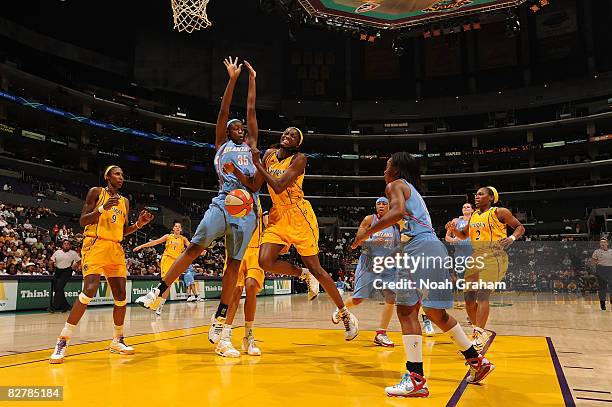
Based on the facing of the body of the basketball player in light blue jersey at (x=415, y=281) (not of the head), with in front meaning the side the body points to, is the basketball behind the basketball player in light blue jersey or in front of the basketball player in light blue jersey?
in front

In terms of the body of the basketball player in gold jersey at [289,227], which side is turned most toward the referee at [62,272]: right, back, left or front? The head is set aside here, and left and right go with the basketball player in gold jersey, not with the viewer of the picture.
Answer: right

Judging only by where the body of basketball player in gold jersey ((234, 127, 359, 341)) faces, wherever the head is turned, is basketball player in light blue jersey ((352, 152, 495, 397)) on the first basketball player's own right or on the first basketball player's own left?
on the first basketball player's own left

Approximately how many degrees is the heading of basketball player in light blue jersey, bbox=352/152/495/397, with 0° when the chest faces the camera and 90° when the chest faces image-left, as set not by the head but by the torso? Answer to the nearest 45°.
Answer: approximately 90°

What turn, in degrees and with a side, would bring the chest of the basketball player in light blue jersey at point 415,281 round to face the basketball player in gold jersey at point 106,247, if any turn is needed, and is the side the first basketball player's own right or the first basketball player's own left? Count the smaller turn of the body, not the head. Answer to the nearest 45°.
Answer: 0° — they already face them

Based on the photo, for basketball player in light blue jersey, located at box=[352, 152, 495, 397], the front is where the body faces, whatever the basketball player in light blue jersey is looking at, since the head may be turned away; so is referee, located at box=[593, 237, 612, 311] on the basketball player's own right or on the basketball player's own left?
on the basketball player's own right

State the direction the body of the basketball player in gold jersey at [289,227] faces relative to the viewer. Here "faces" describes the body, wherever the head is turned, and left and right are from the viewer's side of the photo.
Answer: facing the viewer and to the left of the viewer

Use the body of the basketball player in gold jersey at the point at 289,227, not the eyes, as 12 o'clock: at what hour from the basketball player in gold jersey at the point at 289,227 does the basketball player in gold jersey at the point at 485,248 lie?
the basketball player in gold jersey at the point at 485,248 is roughly at 7 o'clock from the basketball player in gold jersey at the point at 289,227.

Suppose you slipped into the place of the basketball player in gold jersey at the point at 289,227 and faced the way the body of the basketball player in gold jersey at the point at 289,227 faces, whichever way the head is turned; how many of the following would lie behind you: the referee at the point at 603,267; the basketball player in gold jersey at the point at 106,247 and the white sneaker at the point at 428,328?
2
